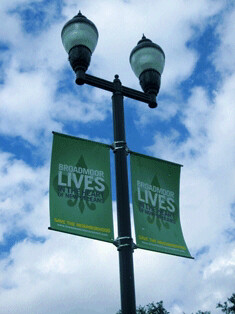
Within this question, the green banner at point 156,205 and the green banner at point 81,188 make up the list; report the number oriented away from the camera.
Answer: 0

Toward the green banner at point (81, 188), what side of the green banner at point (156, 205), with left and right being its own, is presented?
right

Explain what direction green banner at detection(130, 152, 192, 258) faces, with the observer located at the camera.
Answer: facing the viewer and to the right of the viewer

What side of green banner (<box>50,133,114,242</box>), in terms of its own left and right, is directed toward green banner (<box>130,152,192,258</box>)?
left
